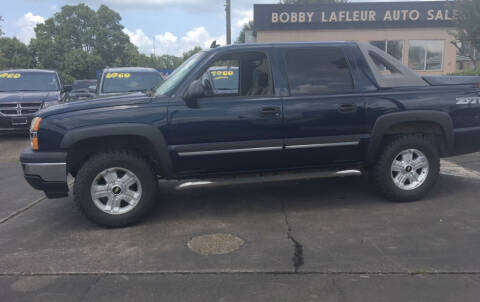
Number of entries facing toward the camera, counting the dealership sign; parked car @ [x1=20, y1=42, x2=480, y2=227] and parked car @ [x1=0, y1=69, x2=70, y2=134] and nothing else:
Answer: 2

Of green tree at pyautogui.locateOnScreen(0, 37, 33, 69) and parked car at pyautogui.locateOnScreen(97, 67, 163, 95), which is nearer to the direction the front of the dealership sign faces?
the parked car

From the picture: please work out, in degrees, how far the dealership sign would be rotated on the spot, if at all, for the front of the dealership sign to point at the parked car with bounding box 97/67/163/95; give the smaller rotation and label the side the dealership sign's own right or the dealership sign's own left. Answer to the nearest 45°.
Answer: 0° — it already faces it

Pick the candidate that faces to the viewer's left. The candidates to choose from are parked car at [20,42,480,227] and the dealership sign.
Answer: the parked car

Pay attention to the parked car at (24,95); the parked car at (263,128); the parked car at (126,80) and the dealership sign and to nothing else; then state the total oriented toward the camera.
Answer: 3

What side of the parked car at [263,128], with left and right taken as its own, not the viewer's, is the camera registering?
left

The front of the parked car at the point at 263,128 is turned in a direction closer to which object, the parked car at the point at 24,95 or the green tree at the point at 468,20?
the parked car

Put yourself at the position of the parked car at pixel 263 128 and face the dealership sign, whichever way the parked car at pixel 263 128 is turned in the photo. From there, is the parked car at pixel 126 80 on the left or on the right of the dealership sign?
left

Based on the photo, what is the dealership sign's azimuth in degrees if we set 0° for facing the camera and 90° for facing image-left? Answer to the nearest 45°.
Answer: approximately 0°

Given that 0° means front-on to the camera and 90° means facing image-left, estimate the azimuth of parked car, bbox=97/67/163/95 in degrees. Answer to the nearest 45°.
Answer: approximately 0°

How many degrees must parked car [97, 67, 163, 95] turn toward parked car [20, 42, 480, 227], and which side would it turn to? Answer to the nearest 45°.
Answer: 0° — it already faces it

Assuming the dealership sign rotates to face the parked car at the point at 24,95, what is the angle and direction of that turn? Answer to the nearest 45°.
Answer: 0° — it already faces it

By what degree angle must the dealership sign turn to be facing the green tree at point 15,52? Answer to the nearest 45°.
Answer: approximately 90° to its right

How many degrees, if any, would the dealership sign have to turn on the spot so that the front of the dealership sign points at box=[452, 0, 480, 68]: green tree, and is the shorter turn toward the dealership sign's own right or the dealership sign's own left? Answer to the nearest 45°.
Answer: approximately 45° to the dealership sign's own left

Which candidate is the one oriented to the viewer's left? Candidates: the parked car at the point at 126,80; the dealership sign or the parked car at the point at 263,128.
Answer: the parked car at the point at 263,128
